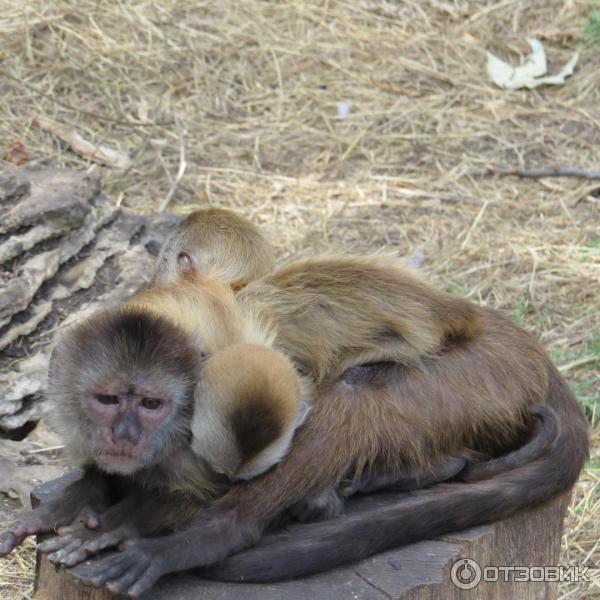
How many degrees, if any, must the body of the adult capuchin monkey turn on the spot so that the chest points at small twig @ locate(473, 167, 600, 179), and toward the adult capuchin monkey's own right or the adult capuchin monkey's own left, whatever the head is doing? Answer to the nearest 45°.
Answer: approximately 90° to the adult capuchin monkey's own right

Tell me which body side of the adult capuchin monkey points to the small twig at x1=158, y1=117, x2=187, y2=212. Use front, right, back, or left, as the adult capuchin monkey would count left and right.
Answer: right

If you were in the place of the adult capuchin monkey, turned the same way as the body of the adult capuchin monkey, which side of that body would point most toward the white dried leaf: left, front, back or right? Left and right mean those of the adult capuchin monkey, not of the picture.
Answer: right

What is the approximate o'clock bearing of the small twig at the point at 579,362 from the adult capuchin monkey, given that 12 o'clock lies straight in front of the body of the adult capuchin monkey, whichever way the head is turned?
The small twig is roughly at 4 o'clock from the adult capuchin monkey.

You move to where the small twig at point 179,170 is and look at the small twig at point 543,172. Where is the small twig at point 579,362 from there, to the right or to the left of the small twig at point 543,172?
right

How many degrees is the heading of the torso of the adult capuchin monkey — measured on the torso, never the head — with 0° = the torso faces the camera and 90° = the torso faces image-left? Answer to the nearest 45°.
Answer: approximately 90°
